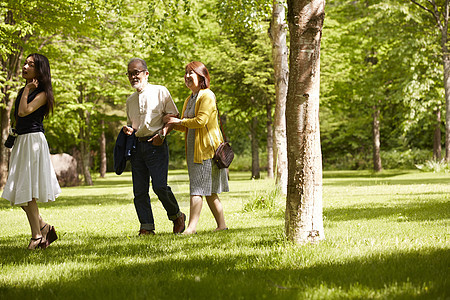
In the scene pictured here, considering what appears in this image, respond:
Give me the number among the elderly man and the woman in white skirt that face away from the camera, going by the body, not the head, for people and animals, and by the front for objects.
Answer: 0

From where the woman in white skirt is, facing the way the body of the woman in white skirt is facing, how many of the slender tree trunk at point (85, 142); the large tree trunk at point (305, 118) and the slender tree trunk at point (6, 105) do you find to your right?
2

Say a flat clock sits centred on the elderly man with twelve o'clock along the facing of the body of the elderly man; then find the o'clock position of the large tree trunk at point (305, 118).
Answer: The large tree trunk is roughly at 9 o'clock from the elderly man.

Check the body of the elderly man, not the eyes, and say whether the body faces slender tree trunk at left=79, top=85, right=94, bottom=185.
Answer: no

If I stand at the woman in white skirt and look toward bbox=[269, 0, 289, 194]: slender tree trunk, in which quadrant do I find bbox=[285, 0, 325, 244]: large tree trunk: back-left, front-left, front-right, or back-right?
front-right

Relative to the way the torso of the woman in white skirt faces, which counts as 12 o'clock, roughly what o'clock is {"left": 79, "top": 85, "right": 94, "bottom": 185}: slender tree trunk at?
The slender tree trunk is roughly at 3 o'clock from the woman in white skirt.

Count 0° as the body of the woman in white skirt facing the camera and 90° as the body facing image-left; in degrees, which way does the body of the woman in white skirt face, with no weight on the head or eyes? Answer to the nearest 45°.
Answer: approximately 90°

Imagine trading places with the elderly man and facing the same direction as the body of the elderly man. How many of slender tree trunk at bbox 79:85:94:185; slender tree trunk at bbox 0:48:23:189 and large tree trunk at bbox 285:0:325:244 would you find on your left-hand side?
1

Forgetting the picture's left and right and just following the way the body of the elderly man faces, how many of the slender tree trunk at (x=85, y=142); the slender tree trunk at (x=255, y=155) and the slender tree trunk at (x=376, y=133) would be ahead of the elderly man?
0

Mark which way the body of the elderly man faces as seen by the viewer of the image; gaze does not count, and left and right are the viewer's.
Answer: facing the viewer and to the left of the viewer

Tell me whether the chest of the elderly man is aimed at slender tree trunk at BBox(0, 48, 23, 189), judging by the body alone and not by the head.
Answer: no

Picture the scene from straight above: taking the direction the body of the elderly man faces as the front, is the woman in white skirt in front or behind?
in front

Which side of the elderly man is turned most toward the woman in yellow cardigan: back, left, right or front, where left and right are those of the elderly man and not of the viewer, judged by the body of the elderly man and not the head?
left
